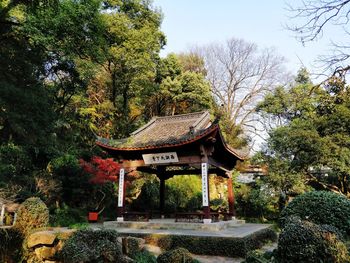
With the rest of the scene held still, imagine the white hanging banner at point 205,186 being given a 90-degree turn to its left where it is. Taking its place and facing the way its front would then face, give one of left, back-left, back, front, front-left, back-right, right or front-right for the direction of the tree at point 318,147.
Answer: front-left

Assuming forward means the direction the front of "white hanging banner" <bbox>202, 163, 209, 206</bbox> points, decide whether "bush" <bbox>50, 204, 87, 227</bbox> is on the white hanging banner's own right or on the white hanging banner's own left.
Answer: on the white hanging banner's own right

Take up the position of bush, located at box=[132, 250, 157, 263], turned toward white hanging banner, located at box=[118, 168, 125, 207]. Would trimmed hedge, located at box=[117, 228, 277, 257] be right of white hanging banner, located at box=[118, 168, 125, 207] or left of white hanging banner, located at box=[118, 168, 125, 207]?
right

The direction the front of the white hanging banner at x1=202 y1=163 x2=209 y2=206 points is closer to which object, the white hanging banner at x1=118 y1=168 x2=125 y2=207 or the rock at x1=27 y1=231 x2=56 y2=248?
the rock

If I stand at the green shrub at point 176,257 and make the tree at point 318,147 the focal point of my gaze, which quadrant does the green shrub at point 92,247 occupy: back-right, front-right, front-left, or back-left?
back-left

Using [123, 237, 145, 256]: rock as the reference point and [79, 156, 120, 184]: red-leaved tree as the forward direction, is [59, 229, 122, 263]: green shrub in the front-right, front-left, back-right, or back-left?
back-left

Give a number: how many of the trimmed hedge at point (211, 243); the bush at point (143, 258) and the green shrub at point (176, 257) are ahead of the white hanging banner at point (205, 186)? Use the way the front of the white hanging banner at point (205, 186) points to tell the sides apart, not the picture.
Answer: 3

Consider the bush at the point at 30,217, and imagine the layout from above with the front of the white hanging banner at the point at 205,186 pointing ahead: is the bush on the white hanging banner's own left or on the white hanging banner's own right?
on the white hanging banner's own right

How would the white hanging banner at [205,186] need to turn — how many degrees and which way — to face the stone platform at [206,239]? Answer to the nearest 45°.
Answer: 0° — it already faces it

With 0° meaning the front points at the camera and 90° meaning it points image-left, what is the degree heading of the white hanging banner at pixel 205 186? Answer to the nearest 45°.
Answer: approximately 0°

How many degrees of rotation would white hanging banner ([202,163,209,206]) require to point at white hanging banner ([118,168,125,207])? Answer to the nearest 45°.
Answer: approximately 90° to its right

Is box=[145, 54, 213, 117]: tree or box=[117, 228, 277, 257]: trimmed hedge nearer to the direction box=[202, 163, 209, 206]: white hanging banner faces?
the trimmed hedge
